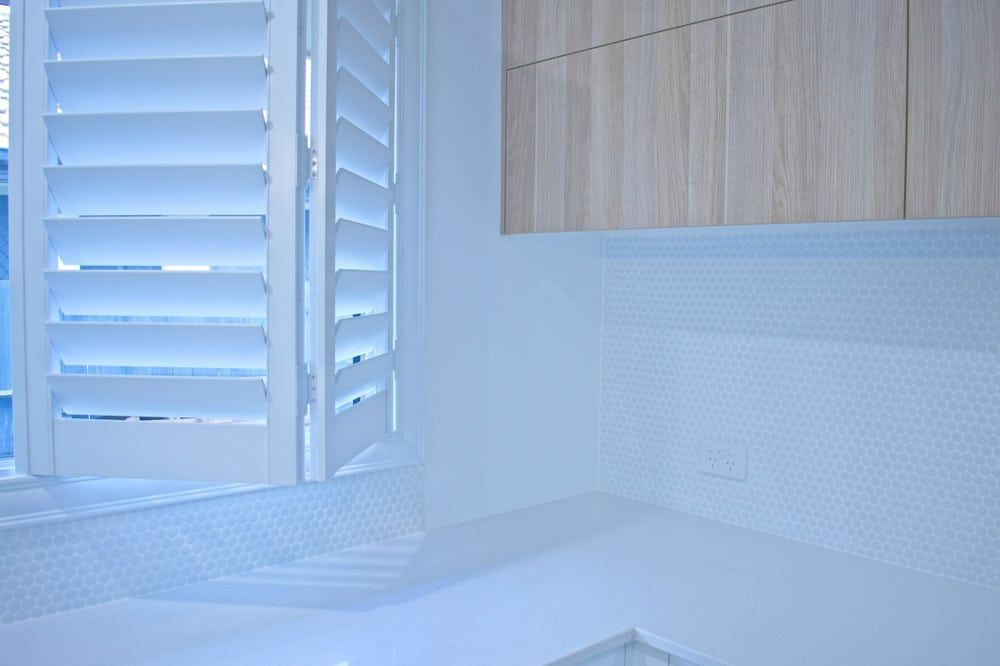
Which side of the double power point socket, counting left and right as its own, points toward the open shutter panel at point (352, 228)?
front

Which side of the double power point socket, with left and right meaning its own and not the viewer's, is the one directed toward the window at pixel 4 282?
front

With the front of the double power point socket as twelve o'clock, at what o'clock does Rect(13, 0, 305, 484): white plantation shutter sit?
The white plantation shutter is roughly at 12 o'clock from the double power point socket.

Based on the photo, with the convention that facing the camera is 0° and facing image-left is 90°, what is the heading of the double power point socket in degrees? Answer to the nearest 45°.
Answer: approximately 45°
